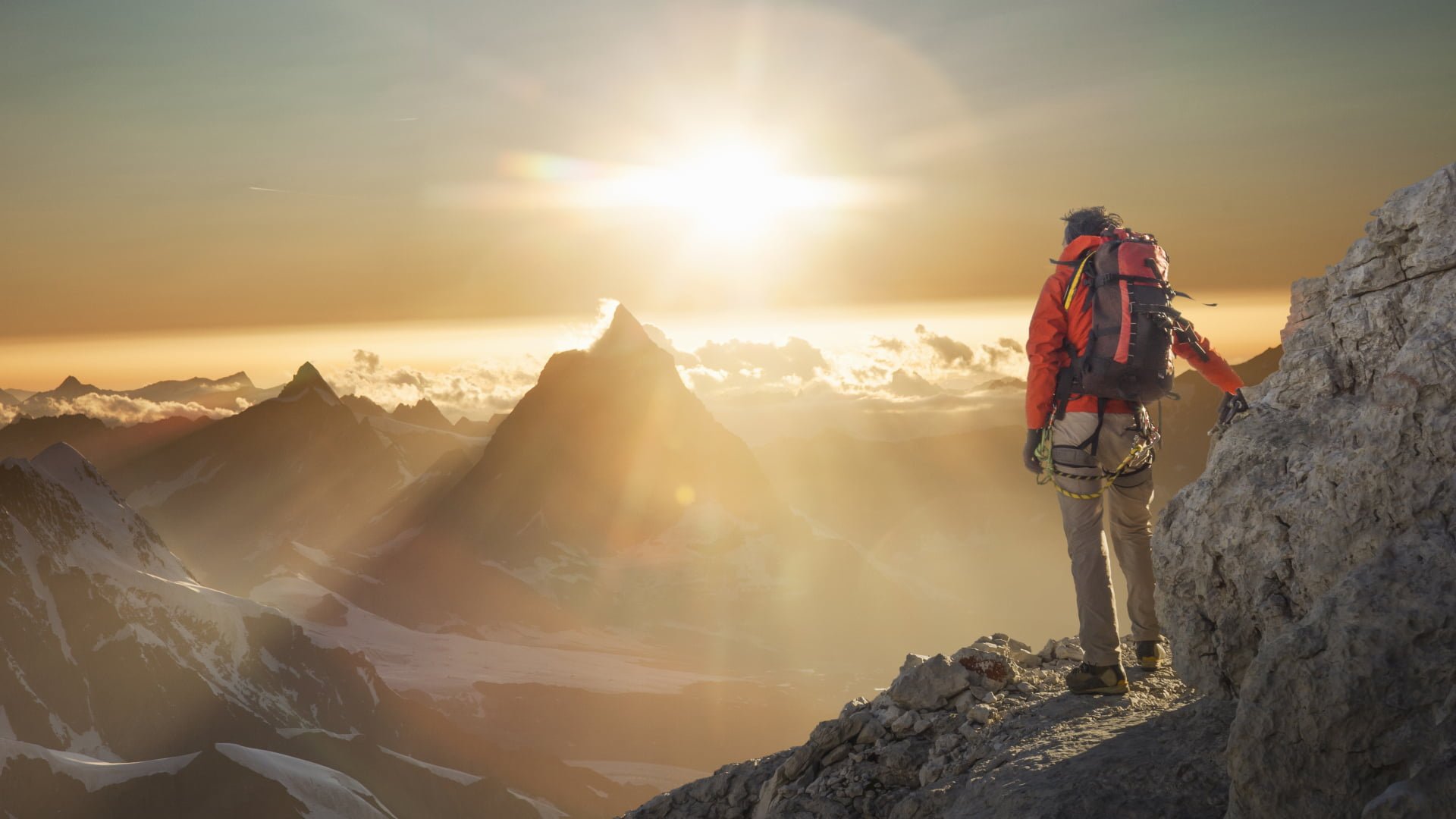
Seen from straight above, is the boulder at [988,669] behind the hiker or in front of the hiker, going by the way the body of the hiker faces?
in front

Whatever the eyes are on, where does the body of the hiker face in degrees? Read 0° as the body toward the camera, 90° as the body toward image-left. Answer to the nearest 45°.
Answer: approximately 135°

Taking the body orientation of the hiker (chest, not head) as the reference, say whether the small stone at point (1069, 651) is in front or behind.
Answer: in front

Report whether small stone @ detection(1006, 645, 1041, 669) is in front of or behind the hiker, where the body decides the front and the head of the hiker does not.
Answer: in front
